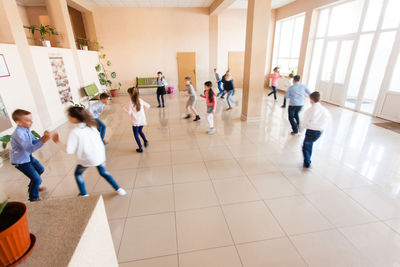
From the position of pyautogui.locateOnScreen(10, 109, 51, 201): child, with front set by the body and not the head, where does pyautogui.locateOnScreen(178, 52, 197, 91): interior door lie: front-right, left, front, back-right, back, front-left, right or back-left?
front-left

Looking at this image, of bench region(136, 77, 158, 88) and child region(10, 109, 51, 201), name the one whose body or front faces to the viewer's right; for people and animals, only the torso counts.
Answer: the child

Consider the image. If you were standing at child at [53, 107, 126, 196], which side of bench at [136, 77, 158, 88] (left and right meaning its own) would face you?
front

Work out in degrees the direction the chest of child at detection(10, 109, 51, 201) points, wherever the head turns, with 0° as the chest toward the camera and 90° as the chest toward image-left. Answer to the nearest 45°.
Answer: approximately 270°

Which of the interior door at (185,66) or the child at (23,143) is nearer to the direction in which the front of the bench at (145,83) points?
the child

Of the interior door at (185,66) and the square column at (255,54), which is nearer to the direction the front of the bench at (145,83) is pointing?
the square column

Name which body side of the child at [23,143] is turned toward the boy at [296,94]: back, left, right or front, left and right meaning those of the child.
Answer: front

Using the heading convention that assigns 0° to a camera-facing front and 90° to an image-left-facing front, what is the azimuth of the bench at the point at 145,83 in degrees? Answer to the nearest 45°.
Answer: approximately 0°

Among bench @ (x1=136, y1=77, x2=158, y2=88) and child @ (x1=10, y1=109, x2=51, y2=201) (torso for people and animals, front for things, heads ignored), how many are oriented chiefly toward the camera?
1

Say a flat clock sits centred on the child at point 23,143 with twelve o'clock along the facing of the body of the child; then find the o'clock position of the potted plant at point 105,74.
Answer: The potted plant is roughly at 10 o'clock from the child.

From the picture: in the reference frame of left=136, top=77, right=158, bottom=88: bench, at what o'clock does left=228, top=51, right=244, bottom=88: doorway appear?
The doorway is roughly at 9 o'clock from the bench.

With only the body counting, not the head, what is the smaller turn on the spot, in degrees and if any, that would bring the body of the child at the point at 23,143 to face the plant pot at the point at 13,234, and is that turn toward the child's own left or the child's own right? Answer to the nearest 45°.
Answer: approximately 90° to the child's own right

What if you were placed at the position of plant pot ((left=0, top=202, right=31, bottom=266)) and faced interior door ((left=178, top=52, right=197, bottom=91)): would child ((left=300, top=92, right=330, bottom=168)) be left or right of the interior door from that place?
right

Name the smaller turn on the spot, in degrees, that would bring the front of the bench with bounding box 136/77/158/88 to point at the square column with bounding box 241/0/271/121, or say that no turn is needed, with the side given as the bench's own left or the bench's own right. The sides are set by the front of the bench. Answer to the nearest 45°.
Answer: approximately 45° to the bench's own left
